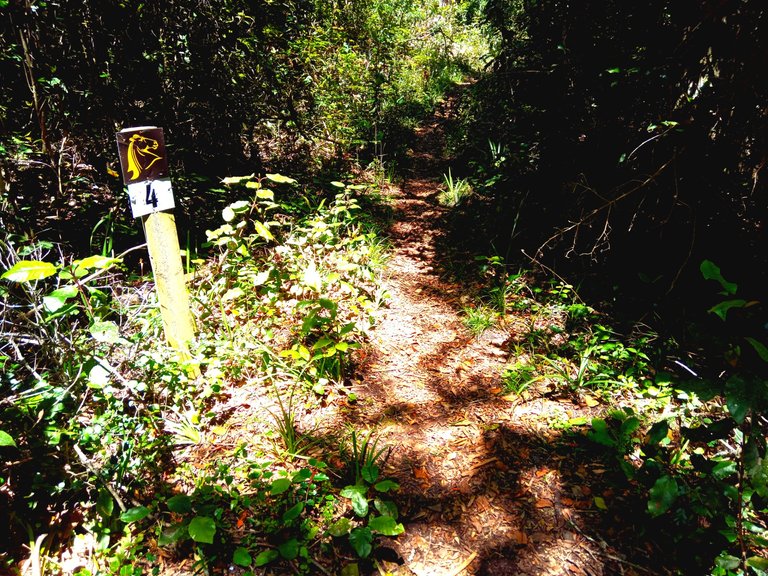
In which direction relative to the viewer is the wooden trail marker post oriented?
toward the camera

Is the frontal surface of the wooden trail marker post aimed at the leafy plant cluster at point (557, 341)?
no
